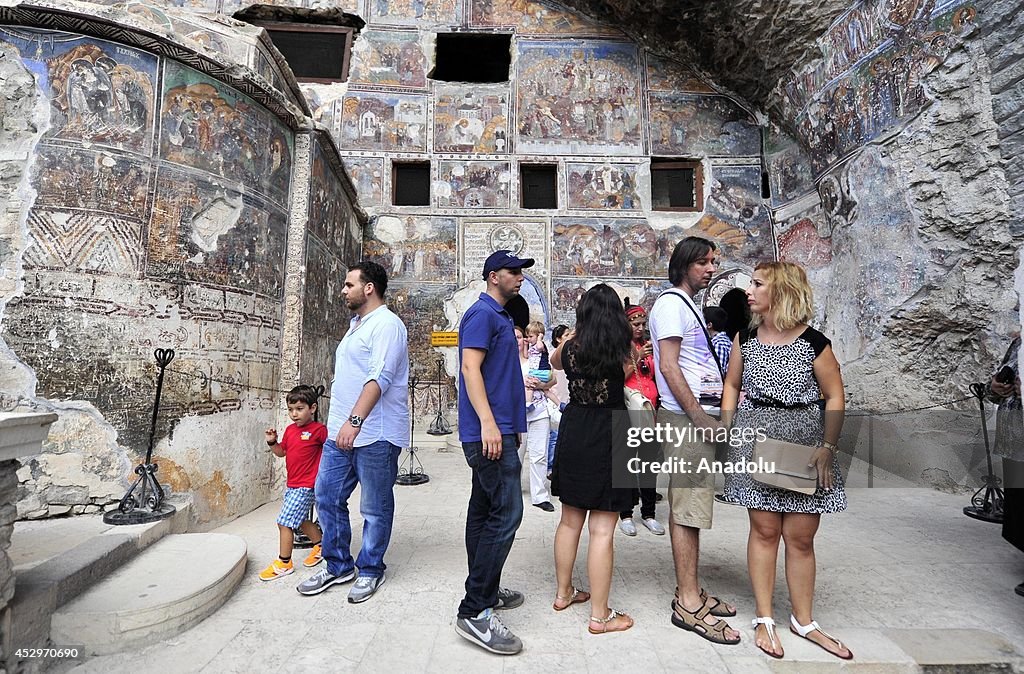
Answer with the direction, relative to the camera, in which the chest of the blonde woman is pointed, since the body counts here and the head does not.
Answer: toward the camera

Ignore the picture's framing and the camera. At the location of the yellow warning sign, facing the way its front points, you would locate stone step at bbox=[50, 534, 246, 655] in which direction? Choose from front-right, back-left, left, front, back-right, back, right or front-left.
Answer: front

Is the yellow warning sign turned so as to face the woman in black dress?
yes

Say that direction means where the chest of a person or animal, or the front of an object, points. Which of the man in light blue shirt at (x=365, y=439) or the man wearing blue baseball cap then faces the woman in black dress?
the man wearing blue baseball cap

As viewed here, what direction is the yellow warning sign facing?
toward the camera

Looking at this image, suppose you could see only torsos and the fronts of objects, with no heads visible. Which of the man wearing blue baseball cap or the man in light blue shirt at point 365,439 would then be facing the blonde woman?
the man wearing blue baseball cap

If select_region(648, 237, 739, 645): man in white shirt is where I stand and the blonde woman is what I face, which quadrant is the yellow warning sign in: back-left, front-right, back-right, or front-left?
back-left

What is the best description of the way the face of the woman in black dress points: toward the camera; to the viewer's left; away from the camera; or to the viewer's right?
away from the camera

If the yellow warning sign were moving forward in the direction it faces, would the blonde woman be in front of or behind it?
in front
